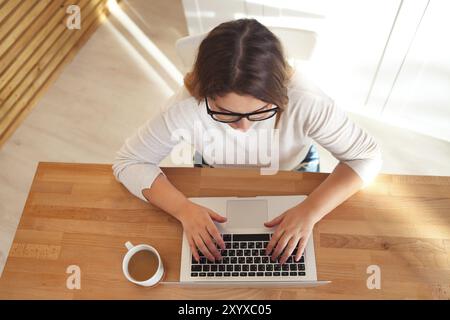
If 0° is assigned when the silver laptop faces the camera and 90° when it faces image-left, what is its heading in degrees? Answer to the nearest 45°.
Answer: approximately 180°

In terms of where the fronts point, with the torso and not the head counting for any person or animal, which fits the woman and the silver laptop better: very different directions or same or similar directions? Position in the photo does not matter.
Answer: very different directions

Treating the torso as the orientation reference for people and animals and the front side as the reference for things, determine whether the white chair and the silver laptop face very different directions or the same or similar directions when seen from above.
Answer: very different directions

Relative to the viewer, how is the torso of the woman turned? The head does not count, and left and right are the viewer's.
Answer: facing the viewer

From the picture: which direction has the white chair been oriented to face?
toward the camera
